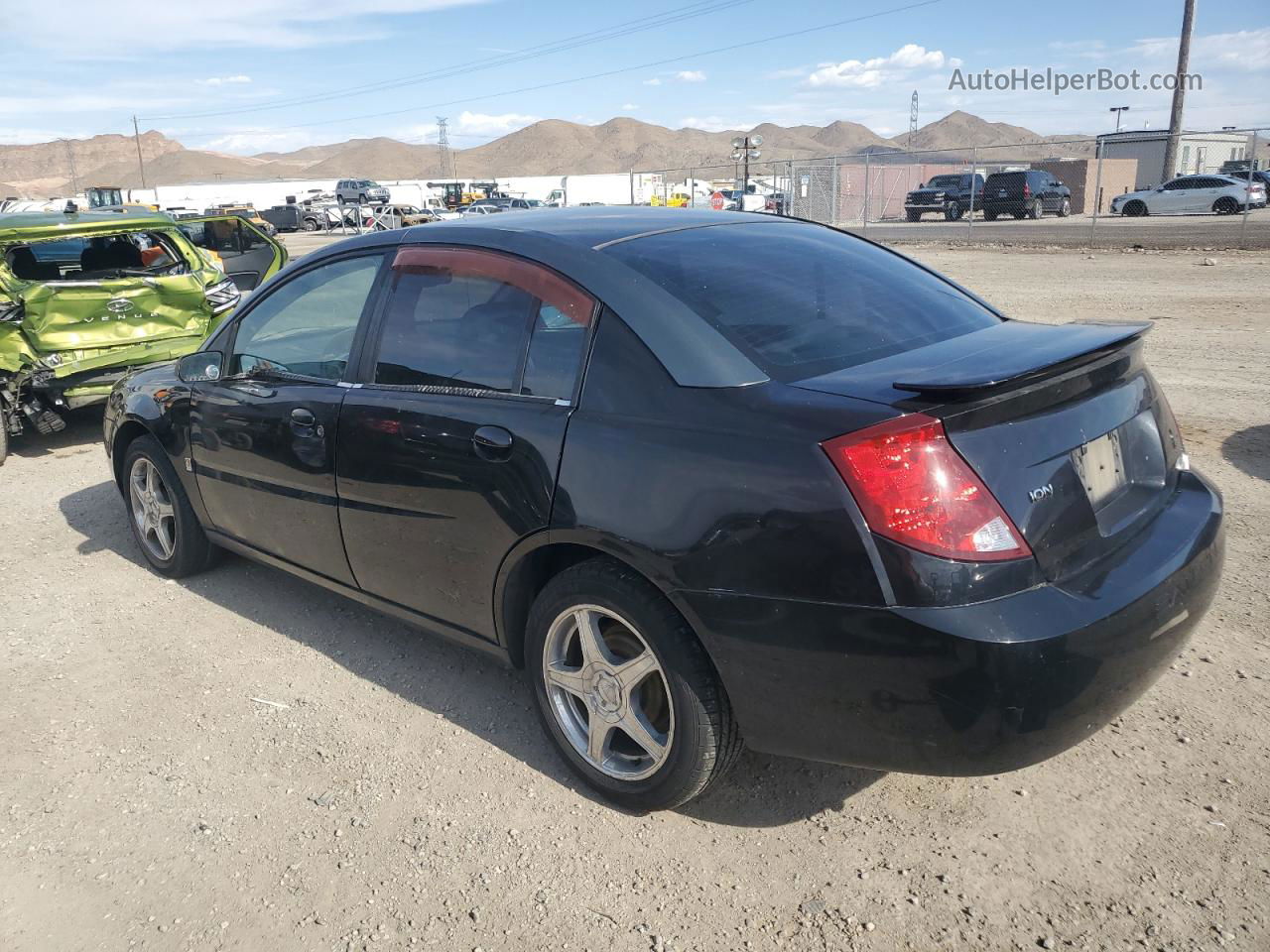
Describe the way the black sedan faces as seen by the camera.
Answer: facing away from the viewer and to the left of the viewer

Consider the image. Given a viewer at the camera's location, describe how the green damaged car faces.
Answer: facing away from the viewer

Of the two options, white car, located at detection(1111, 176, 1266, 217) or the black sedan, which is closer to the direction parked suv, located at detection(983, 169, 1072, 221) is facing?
the white car

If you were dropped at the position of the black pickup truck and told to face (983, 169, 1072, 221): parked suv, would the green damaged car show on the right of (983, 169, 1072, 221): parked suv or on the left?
right

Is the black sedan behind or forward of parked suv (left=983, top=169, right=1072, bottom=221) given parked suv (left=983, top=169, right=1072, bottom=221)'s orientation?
behind

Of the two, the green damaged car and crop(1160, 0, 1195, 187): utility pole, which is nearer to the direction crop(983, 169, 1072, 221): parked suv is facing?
the utility pole

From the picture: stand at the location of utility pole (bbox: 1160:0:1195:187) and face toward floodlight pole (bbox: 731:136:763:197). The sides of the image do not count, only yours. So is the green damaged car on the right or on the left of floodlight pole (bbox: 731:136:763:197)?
left

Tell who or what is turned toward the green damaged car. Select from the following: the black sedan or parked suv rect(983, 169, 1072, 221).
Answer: the black sedan
